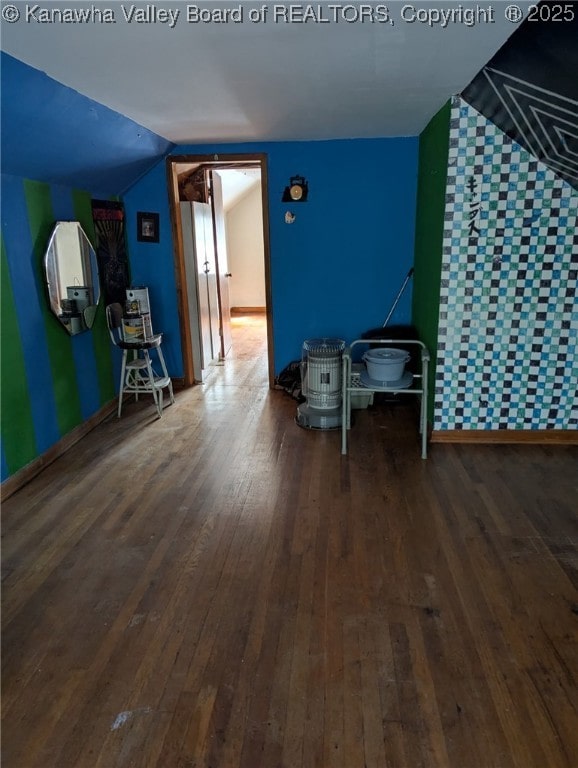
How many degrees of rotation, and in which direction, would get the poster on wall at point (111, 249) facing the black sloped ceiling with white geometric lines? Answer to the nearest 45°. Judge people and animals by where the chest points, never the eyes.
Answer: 0° — it already faces it

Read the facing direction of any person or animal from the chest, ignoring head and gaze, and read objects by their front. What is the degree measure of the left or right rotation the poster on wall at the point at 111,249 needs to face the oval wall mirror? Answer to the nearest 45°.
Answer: approximately 90° to its right

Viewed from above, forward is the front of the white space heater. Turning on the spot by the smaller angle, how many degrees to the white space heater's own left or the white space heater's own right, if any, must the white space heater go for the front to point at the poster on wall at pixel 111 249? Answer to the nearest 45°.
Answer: approximately 90° to the white space heater's own right

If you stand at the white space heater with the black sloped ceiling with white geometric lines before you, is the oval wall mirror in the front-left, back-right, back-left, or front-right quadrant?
back-right

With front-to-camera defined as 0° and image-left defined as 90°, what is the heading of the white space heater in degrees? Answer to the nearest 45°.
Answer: approximately 0°

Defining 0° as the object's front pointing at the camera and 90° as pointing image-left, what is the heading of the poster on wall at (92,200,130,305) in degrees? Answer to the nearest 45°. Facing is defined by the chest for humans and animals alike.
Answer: approximately 315°

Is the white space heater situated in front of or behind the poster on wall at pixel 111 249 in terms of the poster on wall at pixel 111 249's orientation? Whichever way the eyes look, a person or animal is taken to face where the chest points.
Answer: in front

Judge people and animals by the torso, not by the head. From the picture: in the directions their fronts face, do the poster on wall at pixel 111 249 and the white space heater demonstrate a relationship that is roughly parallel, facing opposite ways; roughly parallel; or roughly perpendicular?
roughly perpendicular

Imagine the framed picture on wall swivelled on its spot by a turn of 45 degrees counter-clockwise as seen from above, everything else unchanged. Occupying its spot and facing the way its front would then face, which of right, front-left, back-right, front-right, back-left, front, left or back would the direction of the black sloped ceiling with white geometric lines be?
front

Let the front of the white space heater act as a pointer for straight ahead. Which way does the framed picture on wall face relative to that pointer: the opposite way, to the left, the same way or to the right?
the same way

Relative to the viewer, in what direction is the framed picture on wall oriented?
toward the camera

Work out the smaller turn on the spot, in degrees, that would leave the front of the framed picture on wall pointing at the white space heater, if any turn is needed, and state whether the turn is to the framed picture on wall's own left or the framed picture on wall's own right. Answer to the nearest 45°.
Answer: approximately 45° to the framed picture on wall's own left

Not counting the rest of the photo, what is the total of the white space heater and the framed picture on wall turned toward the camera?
2
